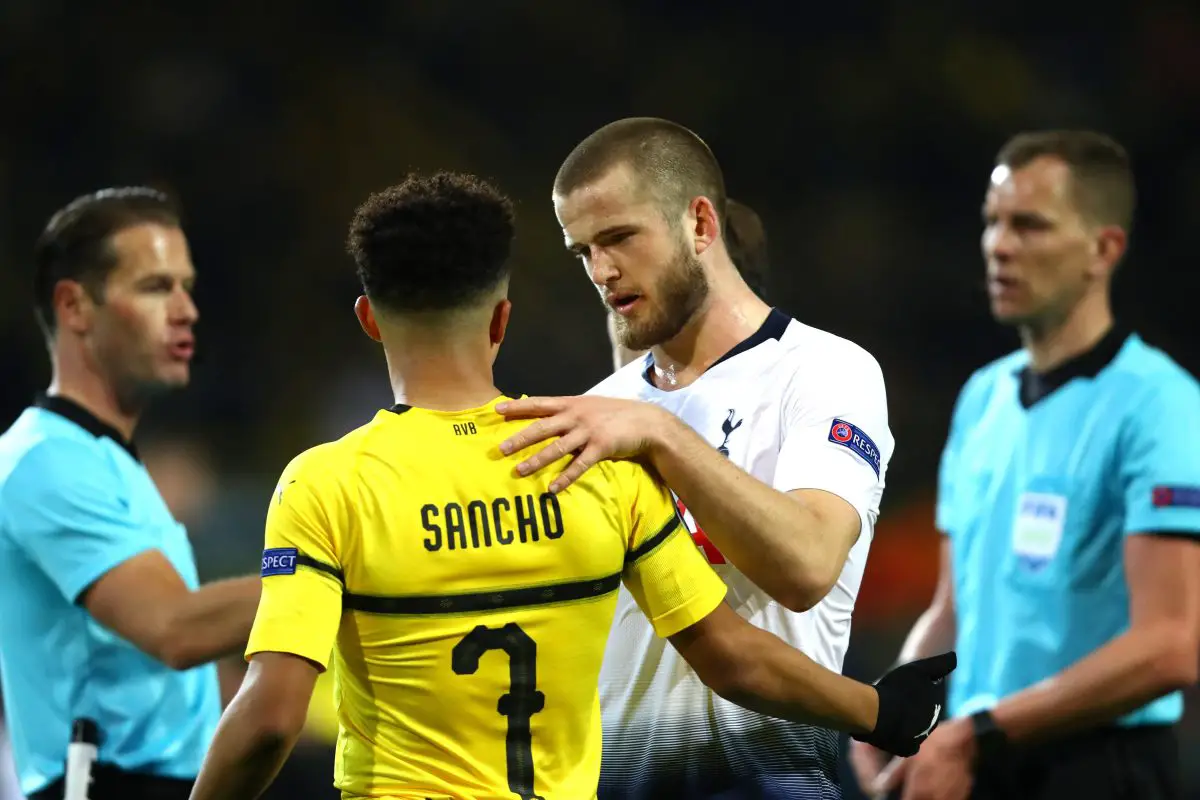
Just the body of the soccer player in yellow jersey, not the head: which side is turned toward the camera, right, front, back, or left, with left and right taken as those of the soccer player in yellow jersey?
back

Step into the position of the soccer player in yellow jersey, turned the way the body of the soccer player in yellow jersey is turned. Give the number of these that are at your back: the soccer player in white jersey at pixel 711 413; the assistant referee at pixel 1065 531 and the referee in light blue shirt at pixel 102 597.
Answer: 0

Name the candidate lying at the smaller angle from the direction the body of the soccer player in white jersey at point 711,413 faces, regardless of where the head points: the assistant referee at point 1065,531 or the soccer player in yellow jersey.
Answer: the soccer player in yellow jersey

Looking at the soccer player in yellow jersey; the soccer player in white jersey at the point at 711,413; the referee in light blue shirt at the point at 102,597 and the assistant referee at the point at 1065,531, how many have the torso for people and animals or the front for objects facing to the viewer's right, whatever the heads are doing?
1

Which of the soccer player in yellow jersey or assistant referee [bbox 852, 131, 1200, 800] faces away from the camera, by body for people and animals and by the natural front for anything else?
the soccer player in yellow jersey

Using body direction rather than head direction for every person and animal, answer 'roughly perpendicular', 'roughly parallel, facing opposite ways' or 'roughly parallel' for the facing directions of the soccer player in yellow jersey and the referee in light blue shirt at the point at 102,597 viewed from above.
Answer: roughly perpendicular

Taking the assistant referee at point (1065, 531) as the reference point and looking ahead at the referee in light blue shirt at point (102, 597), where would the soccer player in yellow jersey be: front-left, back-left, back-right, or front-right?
front-left

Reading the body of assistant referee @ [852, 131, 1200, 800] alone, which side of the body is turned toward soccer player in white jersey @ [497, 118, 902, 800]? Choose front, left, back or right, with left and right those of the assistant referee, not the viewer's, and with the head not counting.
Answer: front

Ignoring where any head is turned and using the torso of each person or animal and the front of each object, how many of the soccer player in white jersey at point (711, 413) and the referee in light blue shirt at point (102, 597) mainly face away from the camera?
0

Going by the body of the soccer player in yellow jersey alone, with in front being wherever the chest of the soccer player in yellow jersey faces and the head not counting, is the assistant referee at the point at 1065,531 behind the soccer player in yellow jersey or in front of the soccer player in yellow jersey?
in front

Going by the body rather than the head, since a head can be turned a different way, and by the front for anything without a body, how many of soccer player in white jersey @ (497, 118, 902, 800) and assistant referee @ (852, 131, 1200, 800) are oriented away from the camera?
0

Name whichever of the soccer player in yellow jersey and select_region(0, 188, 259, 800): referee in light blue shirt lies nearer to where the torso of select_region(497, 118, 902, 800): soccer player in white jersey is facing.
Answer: the soccer player in yellow jersey

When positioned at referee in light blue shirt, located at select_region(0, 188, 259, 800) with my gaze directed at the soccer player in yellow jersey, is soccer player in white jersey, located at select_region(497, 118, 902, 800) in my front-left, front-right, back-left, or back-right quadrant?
front-left

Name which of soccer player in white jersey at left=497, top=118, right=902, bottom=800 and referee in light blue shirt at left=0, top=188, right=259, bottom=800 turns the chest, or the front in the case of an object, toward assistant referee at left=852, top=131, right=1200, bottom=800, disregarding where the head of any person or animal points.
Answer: referee in light blue shirt at left=0, top=188, right=259, bottom=800

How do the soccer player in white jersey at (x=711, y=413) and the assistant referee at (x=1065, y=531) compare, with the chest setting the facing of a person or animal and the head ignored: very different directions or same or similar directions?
same or similar directions

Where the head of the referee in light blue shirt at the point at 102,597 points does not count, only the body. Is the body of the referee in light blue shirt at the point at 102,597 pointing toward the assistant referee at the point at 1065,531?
yes

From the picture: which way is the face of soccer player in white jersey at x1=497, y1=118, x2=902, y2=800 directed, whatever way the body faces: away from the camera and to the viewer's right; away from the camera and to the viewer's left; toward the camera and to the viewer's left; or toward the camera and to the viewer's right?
toward the camera and to the viewer's left

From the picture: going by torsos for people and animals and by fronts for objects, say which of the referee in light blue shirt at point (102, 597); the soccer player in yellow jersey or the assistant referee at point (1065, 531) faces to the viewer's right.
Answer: the referee in light blue shirt at point (102, 597)

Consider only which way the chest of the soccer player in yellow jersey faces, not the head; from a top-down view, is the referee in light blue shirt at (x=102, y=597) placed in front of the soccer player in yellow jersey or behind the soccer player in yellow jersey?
in front

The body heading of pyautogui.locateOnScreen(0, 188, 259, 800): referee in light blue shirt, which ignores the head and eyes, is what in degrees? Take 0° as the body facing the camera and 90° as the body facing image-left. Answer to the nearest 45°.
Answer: approximately 270°

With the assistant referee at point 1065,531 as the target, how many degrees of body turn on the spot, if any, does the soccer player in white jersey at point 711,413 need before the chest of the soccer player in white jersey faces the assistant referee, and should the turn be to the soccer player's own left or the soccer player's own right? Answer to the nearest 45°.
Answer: approximately 180°
